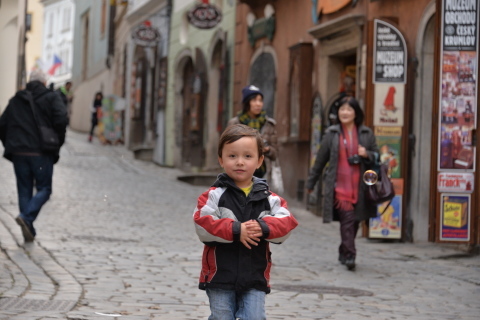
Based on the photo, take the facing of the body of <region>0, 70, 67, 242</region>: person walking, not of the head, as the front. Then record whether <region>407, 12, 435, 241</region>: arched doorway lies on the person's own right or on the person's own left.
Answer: on the person's own right

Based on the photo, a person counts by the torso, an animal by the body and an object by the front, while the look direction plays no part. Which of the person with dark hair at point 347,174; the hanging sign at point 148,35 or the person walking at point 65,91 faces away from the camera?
the person walking

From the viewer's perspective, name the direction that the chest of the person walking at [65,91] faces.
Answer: away from the camera

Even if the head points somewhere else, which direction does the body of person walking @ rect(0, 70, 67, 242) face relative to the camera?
away from the camera

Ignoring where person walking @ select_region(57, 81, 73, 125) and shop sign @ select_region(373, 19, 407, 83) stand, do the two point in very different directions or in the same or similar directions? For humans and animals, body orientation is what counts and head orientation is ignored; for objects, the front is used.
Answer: very different directions

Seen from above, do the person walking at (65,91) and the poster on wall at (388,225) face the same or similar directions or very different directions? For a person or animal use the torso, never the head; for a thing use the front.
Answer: very different directions

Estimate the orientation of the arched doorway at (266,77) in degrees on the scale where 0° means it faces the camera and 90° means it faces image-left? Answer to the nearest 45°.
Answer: approximately 45°
